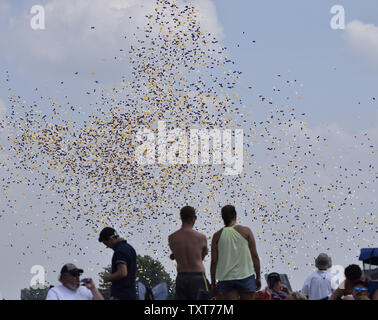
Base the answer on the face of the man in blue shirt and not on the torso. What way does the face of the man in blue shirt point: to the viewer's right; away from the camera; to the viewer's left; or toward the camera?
to the viewer's left

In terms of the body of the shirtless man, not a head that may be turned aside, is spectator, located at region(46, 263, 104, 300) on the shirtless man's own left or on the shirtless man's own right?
on the shirtless man's own left

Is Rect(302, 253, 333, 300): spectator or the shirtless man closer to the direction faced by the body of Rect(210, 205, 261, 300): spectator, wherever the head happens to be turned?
the spectator

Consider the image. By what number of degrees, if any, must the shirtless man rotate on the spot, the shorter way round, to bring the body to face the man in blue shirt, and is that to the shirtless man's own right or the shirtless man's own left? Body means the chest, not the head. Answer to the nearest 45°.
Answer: approximately 135° to the shirtless man's own left

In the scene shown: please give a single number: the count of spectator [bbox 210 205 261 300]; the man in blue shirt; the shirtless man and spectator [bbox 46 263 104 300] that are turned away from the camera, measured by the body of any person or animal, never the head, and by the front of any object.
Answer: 2

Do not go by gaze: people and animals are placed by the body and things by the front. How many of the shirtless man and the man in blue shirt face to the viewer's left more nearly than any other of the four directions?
1

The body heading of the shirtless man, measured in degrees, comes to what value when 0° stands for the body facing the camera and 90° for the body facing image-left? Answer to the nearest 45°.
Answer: approximately 180°

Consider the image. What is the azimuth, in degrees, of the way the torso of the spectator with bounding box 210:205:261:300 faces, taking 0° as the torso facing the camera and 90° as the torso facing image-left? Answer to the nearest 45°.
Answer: approximately 180°

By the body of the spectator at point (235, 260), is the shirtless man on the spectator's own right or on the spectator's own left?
on the spectator's own left

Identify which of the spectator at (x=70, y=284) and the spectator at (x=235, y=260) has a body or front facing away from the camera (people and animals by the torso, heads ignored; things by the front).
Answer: the spectator at (x=235, y=260)

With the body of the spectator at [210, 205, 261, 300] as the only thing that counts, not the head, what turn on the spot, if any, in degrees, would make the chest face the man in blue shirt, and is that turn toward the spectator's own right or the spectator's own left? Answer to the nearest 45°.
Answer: approximately 90° to the spectator's own left

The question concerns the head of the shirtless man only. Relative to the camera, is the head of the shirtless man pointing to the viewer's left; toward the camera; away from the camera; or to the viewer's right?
away from the camera

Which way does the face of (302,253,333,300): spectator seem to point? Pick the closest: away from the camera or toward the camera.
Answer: away from the camera

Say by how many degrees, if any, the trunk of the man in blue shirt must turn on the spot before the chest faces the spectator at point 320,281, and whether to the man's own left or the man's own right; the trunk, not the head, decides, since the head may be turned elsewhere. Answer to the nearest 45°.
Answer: approximately 135° to the man's own right

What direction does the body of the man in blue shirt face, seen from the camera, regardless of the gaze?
to the viewer's left
